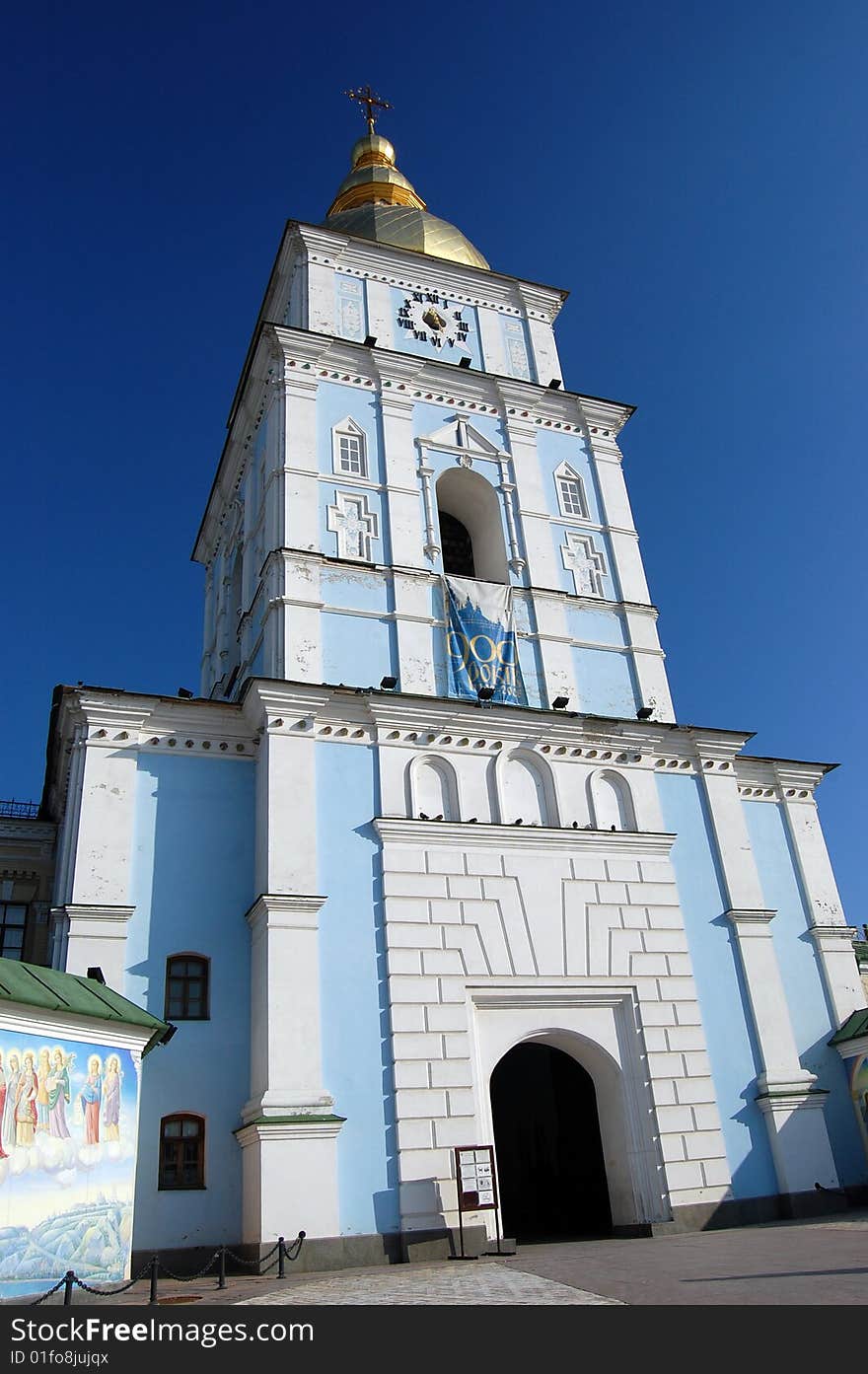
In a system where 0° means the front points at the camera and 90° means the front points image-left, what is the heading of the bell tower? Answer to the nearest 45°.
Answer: approximately 0°

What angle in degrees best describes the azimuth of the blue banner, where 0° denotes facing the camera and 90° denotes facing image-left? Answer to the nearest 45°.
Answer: approximately 0°
